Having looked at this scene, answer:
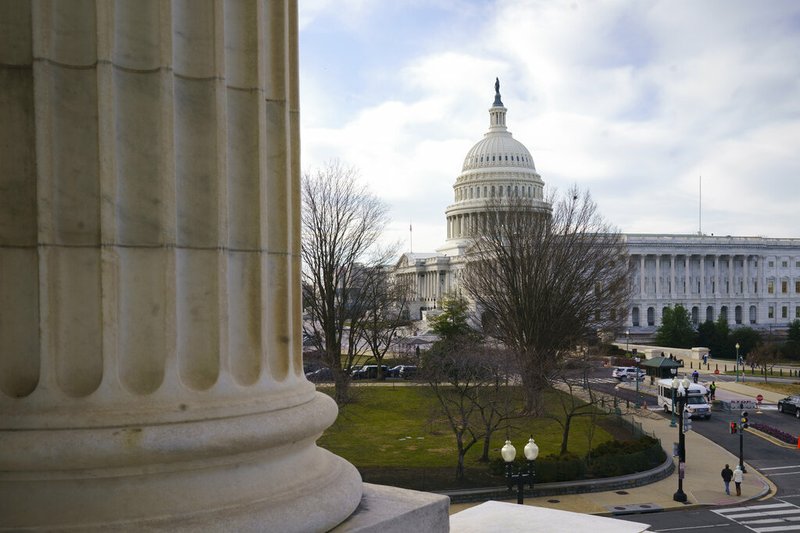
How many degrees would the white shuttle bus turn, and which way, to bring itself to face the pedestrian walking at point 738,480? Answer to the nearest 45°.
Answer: approximately 45° to its right

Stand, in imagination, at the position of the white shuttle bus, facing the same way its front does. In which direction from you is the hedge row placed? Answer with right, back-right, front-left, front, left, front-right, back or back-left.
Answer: front-right

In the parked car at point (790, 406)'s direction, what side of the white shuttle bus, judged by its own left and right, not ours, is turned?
left

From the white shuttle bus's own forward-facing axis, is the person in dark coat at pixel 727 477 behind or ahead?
ahead

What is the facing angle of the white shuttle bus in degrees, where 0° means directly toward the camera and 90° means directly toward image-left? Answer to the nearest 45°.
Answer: approximately 315°

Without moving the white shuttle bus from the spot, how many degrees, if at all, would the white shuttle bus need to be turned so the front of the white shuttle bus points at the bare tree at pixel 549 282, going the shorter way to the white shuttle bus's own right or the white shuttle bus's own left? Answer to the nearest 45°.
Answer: approximately 135° to the white shuttle bus's own right

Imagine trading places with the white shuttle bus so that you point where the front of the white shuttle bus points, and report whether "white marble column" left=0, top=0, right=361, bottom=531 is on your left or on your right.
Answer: on your right

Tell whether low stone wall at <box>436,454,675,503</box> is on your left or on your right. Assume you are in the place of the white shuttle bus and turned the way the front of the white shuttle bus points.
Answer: on your right
